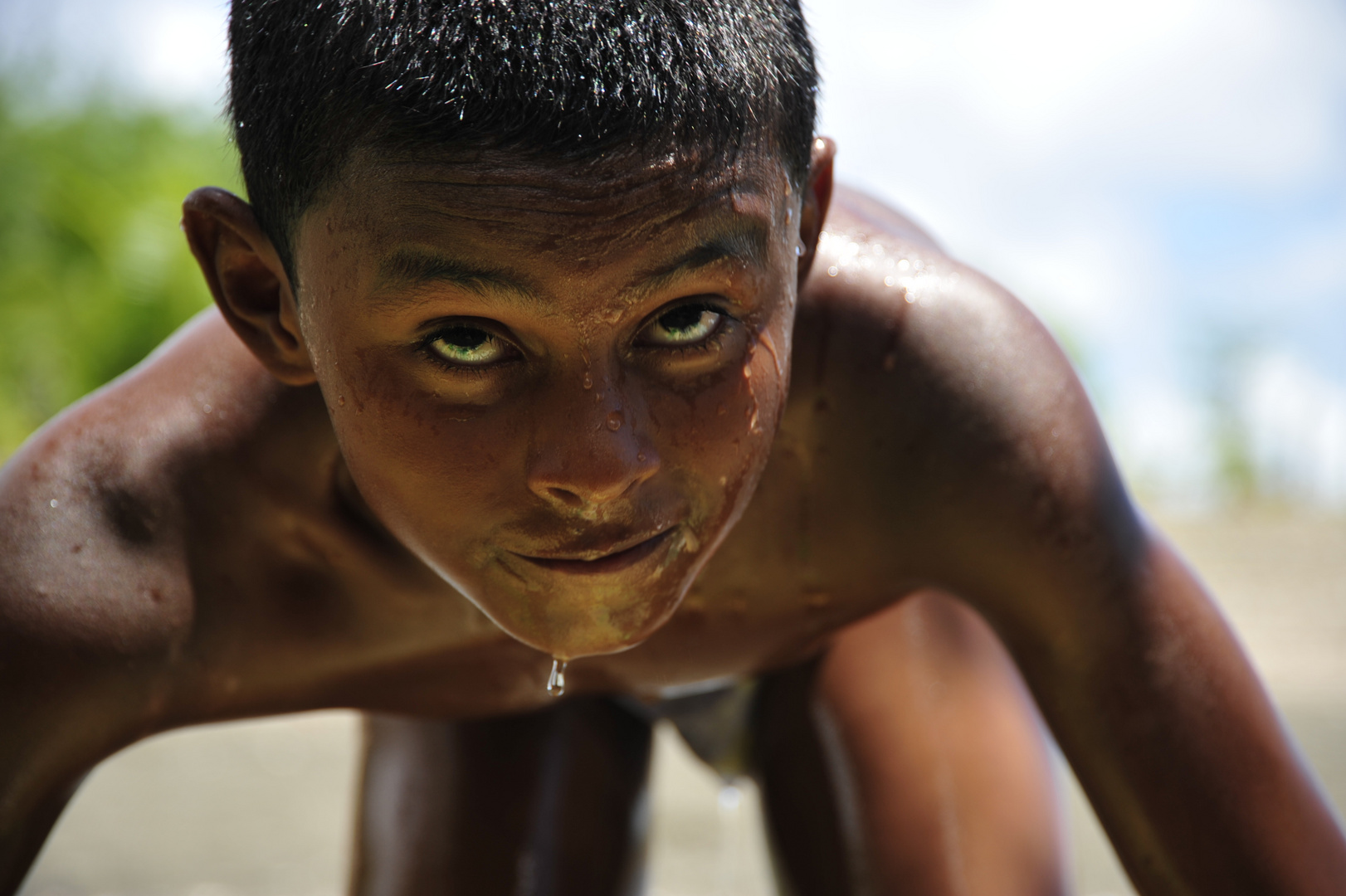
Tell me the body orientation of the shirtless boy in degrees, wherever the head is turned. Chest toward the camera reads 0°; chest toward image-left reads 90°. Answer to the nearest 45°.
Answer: approximately 0°
